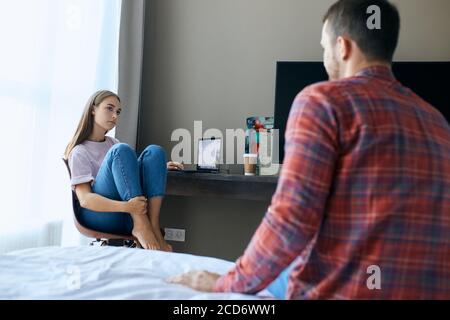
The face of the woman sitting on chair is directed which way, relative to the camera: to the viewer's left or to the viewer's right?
to the viewer's right

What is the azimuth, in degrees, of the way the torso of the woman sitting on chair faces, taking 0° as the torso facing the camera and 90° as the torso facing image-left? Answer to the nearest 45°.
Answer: approximately 315°

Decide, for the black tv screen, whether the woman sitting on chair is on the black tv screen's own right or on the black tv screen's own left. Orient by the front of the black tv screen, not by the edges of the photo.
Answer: on the black tv screen's own right

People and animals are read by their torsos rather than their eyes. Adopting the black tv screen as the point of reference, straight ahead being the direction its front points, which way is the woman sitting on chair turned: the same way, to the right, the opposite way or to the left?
to the left

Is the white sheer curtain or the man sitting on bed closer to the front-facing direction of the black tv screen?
the man sitting on bed

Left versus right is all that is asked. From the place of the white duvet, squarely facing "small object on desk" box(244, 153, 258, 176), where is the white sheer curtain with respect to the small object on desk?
left

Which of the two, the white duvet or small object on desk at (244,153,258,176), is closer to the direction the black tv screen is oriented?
the white duvet

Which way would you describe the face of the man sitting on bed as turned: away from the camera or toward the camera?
away from the camera
